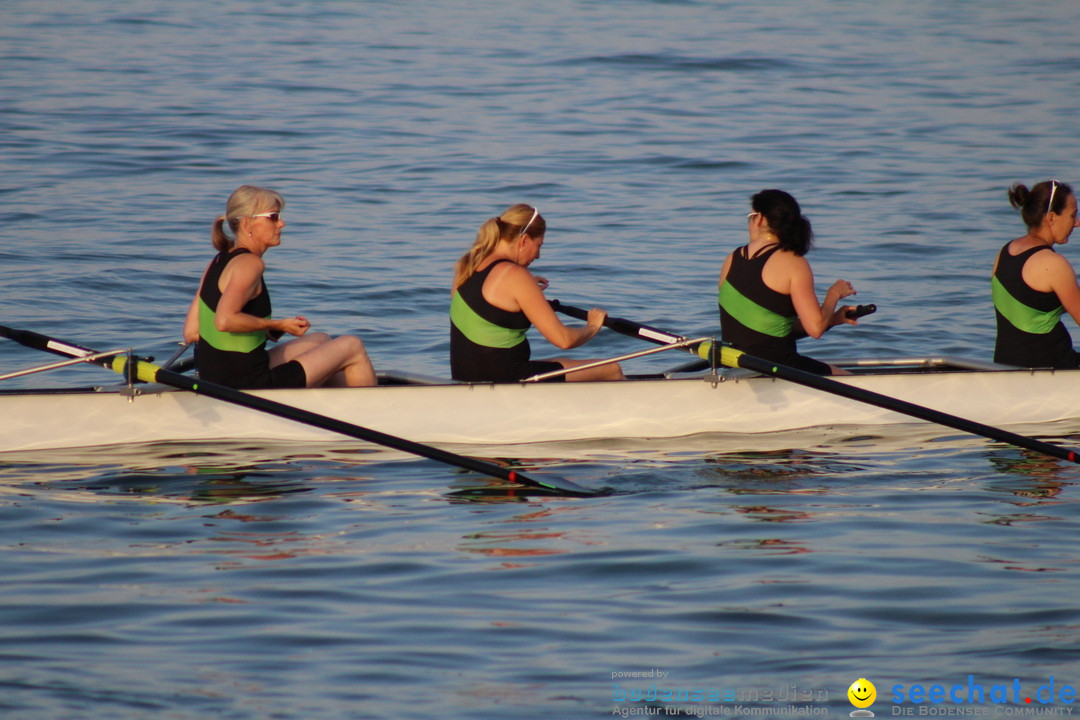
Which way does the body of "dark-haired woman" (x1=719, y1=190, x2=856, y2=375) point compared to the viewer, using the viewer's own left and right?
facing away from the viewer and to the right of the viewer

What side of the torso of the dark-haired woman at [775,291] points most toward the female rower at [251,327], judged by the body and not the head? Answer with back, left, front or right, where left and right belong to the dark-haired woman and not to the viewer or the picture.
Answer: back

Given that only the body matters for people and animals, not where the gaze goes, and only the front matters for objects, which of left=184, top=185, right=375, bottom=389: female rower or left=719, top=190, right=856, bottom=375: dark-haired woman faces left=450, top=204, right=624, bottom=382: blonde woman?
the female rower

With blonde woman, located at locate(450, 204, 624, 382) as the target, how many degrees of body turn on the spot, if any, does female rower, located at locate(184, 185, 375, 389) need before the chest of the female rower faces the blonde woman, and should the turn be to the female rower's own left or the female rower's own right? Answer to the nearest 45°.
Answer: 0° — they already face them

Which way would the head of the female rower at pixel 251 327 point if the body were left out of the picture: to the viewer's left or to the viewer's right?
to the viewer's right

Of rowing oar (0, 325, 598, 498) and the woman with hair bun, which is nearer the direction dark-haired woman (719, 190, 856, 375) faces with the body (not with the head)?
the woman with hair bun

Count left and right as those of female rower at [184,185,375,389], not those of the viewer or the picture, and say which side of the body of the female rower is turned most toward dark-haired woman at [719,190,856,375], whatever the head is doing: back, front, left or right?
front

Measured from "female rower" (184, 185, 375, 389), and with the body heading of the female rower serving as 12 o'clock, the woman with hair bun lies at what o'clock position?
The woman with hair bun is roughly at 12 o'clock from the female rower.

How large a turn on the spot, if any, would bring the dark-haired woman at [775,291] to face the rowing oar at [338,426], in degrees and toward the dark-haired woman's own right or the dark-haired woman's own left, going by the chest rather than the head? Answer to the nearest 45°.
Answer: approximately 180°

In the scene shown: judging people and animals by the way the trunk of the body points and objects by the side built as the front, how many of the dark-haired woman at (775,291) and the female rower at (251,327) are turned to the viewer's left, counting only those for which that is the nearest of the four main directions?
0

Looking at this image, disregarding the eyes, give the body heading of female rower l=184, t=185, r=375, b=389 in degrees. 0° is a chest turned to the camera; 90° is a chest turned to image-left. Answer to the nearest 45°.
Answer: approximately 270°

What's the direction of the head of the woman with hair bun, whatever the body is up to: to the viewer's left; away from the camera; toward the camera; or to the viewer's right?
to the viewer's right
